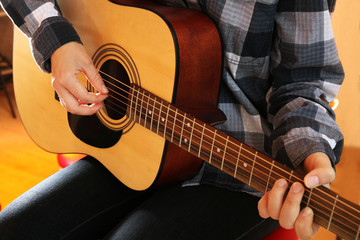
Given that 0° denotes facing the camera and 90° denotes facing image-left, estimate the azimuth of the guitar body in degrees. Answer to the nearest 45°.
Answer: approximately 45°

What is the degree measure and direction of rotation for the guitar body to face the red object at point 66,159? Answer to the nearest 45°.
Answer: approximately 90° to its right
